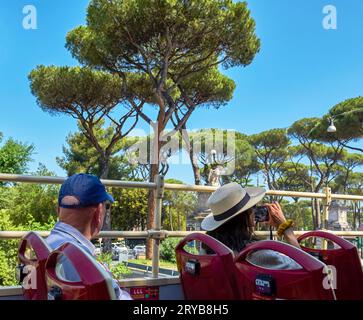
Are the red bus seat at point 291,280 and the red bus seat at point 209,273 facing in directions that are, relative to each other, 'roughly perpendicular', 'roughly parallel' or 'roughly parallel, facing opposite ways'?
roughly parallel

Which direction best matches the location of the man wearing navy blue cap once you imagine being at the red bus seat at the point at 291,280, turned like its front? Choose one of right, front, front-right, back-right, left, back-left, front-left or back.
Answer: back-left

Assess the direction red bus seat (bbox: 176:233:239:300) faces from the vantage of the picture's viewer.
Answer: facing away from the viewer and to the right of the viewer

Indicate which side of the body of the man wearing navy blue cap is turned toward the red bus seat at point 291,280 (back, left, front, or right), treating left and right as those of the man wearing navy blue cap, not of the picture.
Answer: right

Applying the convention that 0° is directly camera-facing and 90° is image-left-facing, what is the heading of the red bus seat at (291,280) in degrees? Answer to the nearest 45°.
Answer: approximately 225°

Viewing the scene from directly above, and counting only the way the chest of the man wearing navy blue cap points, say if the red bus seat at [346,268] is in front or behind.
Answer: in front

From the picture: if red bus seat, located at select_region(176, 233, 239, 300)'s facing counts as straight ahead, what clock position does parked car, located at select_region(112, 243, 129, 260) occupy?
The parked car is roughly at 10 o'clock from the red bus seat.

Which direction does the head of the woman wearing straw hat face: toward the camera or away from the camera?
away from the camera

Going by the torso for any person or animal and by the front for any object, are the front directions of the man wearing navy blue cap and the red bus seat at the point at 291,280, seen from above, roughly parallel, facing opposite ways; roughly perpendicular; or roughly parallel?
roughly parallel

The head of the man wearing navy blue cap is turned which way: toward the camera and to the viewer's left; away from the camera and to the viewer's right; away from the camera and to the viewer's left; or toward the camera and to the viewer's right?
away from the camera and to the viewer's right

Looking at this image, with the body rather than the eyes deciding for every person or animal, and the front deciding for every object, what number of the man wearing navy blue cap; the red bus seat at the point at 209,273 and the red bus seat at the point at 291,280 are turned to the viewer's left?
0

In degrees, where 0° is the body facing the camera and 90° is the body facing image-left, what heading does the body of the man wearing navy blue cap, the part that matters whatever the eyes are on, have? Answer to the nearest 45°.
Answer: approximately 225°
